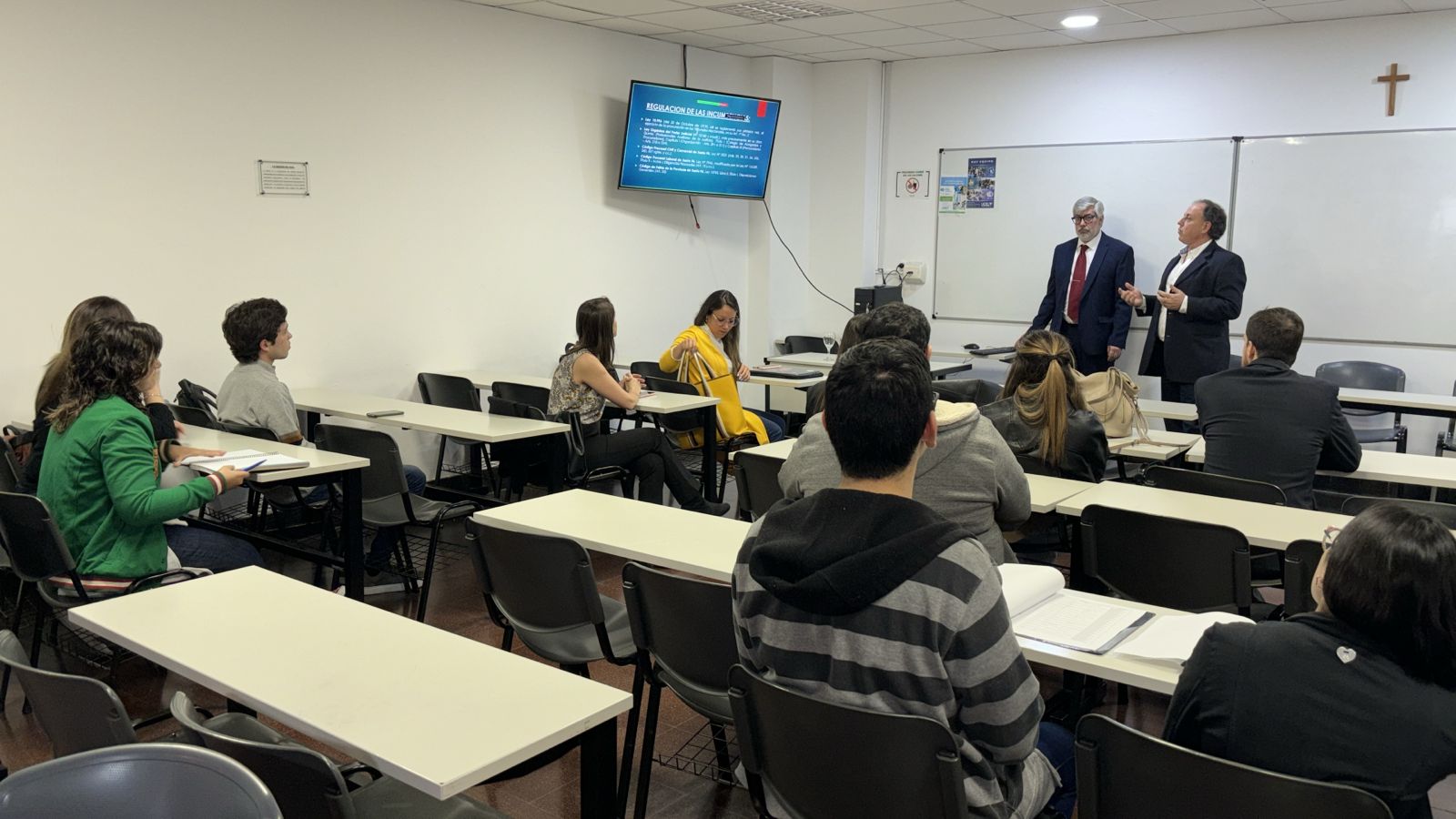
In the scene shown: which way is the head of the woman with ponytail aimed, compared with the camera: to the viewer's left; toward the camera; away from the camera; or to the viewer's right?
away from the camera

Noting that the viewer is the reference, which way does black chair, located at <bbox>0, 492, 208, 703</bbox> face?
facing away from the viewer and to the right of the viewer

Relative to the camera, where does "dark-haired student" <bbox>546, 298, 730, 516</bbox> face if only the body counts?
to the viewer's right

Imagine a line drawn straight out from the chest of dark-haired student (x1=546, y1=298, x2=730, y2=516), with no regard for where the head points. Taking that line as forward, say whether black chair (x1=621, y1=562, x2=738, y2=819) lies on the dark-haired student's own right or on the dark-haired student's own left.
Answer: on the dark-haired student's own right

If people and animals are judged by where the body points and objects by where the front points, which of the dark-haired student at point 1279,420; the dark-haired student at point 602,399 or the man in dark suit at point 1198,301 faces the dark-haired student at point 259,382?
the man in dark suit

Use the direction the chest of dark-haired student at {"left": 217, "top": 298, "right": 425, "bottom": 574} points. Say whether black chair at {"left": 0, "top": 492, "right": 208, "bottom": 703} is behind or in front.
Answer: behind

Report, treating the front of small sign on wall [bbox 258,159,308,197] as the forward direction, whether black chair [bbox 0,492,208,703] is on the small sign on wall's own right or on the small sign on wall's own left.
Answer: on the small sign on wall's own right

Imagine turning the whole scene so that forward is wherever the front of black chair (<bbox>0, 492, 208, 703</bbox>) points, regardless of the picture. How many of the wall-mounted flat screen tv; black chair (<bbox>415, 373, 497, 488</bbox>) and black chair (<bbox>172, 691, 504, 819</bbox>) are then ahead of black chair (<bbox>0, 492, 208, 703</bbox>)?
2

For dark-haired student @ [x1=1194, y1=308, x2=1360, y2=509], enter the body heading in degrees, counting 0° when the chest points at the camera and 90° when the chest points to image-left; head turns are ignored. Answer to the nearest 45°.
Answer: approximately 180°

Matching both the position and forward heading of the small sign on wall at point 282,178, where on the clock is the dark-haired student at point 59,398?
The dark-haired student is roughly at 2 o'clock from the small sign on wall.

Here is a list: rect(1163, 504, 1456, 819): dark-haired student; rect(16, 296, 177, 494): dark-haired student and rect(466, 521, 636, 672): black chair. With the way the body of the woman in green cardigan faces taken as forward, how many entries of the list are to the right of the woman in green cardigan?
2

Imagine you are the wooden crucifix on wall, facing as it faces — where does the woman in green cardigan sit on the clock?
The woman in green cardigan is roughly at 1 o'clock from the wooden crucifix on wall.

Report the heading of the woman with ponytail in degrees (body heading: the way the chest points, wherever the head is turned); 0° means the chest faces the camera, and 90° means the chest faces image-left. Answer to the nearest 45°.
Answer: approximately 180°

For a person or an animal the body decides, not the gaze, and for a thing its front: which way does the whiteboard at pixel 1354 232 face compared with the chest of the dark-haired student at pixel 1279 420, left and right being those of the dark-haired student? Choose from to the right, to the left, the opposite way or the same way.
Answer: the opposite way

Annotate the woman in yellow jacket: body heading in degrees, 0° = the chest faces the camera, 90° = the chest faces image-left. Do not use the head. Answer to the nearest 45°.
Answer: approximately 315°
